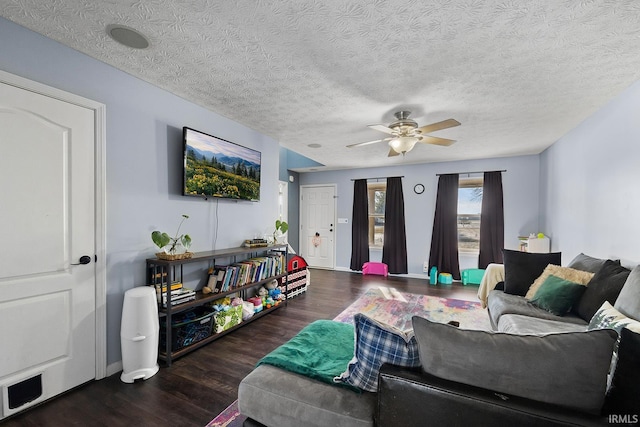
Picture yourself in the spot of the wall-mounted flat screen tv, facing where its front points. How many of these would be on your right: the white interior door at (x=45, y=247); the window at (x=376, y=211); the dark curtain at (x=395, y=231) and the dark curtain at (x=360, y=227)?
1

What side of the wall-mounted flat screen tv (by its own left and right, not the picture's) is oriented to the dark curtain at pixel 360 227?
left

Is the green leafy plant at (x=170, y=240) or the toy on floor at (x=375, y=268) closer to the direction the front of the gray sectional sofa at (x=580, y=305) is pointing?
the green leafy plant

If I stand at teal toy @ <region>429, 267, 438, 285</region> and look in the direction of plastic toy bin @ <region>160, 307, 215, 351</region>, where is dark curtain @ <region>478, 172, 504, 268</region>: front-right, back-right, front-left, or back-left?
back-left

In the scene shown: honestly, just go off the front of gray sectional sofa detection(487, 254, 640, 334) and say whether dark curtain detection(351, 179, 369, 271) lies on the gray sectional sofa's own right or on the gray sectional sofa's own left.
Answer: on the gray sectional sofa's own right

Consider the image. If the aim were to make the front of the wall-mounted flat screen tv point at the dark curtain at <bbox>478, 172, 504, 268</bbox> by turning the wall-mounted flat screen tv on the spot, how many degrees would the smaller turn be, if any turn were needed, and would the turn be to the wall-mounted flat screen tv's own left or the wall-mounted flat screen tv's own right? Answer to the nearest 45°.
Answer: approximately 45° to the wall-mounted flat screen tv's own left

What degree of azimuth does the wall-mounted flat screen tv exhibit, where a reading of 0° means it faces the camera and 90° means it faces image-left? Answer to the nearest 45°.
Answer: approximately 315°

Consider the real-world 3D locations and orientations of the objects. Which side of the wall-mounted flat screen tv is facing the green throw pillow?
front

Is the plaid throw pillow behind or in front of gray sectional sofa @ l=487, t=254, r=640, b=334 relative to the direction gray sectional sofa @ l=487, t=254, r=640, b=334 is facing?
in front

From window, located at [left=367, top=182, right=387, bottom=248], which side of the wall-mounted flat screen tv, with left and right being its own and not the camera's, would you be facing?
left

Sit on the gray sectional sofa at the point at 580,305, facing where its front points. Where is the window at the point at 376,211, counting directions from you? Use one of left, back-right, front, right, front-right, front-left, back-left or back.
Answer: right

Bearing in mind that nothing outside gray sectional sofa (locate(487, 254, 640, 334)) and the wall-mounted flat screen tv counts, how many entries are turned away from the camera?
0

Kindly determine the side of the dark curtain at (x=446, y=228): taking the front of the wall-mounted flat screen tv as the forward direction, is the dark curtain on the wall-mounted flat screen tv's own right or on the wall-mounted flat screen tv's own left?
on the wall-mounted flat screen tv's own left
